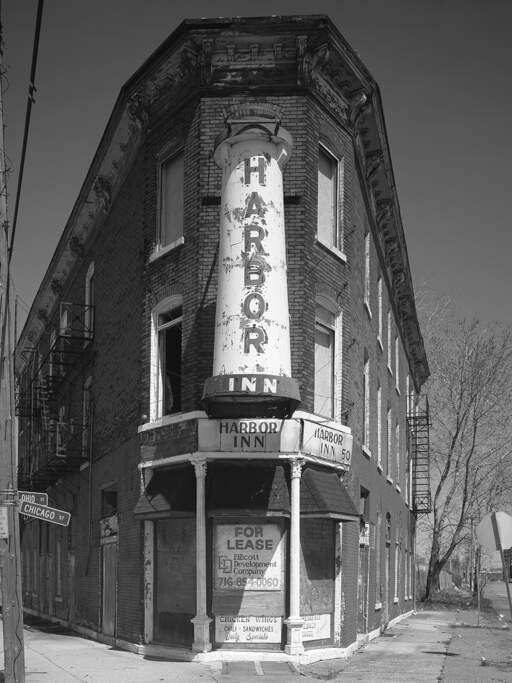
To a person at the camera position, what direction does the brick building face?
facing the viewer

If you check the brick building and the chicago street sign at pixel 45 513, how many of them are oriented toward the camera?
2

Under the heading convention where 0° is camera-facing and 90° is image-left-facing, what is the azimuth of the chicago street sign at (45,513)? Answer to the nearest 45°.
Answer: approximately 0°
